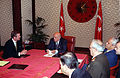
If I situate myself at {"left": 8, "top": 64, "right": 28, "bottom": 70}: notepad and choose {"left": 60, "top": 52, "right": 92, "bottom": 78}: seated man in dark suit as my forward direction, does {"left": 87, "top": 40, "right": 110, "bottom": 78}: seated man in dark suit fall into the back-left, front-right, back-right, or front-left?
front-left

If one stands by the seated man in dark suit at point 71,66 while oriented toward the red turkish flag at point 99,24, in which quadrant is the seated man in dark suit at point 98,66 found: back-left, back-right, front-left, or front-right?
front-right

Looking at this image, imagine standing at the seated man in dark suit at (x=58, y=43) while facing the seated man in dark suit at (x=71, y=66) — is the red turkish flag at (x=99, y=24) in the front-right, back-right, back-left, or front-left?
back-left

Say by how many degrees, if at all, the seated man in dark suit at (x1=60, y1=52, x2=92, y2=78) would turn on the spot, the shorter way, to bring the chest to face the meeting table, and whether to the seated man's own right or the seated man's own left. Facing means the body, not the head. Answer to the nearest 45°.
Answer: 0° — they already face it

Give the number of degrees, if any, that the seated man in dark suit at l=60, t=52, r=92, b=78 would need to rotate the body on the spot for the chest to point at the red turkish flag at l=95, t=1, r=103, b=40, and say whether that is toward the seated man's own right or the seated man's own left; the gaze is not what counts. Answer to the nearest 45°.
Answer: approximately 45° to the seated man's own right

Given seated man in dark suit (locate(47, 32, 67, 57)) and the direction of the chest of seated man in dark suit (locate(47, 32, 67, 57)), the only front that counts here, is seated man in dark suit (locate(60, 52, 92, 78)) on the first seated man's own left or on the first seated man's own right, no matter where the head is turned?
on the first seated man's own left

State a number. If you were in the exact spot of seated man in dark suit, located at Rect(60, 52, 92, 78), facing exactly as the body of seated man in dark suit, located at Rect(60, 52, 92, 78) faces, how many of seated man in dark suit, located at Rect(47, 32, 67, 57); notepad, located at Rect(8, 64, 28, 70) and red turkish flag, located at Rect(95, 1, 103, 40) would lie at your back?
0

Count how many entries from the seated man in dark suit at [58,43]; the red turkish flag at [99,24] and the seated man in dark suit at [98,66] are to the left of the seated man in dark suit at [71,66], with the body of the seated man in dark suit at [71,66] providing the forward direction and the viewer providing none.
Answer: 0

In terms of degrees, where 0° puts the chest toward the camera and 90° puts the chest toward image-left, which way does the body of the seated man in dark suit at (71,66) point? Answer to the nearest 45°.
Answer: approximately 135°

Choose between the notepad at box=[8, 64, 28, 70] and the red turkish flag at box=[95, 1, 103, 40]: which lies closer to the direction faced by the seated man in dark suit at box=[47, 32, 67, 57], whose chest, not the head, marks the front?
the notepad

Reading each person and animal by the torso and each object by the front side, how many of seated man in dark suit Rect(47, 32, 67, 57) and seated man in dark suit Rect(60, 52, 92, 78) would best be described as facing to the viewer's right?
0

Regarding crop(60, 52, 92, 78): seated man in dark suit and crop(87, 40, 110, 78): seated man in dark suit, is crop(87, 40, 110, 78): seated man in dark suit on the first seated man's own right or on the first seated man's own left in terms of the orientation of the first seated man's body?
on the first seated man's own right
